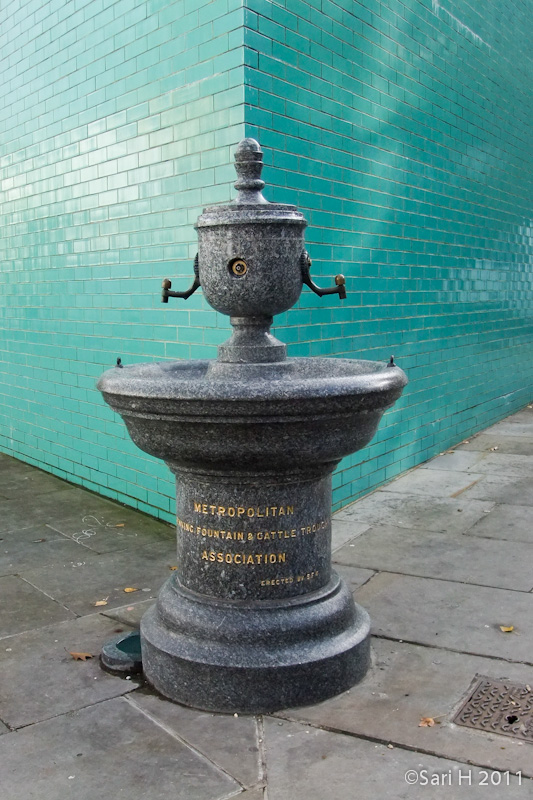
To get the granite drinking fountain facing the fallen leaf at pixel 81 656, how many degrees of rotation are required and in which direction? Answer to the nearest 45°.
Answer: approximately 135° to its right

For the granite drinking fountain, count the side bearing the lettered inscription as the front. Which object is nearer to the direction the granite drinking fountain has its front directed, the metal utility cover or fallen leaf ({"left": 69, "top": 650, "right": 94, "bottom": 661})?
the metal utility cover

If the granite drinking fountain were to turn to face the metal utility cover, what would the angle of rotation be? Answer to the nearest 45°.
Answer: approximately 90° to its left

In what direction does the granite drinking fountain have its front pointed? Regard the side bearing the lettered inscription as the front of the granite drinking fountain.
toward the camera
